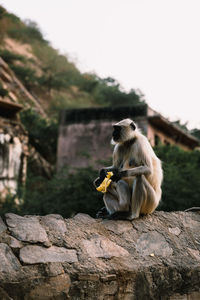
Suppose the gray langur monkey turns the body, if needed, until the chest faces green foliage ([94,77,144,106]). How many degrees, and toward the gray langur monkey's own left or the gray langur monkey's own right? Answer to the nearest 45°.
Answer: approximately 135° to the gray langur monkey's own right

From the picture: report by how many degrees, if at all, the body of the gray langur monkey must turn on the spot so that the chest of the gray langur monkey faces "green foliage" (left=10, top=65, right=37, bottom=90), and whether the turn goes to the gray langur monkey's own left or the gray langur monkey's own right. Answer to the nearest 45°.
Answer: approximately 135° to the gray langur monkey's own right

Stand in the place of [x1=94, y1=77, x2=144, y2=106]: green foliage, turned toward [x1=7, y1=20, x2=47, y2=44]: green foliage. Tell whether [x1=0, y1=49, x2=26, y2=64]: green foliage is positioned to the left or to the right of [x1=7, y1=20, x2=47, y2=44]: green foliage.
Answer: left

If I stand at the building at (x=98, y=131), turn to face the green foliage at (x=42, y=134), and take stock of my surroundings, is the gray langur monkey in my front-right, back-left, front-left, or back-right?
back-left

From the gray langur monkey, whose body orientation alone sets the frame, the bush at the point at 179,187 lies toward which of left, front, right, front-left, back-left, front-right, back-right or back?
back-right

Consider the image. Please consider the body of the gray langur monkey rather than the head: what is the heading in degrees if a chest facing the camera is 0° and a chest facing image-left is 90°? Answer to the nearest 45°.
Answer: approximately 45°

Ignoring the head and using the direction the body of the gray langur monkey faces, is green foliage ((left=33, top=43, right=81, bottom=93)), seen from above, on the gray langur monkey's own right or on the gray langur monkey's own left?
on the gray langur monkey's own right

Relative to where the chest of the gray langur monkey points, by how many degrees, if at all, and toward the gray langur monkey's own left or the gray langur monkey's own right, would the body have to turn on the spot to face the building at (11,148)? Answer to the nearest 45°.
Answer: approximately 135° to the gray langur monkey's own right

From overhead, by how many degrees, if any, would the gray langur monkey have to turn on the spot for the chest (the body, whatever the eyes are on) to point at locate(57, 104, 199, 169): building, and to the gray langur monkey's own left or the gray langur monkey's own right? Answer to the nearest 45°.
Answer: approximately 135° to the gray langur monkey's own right
